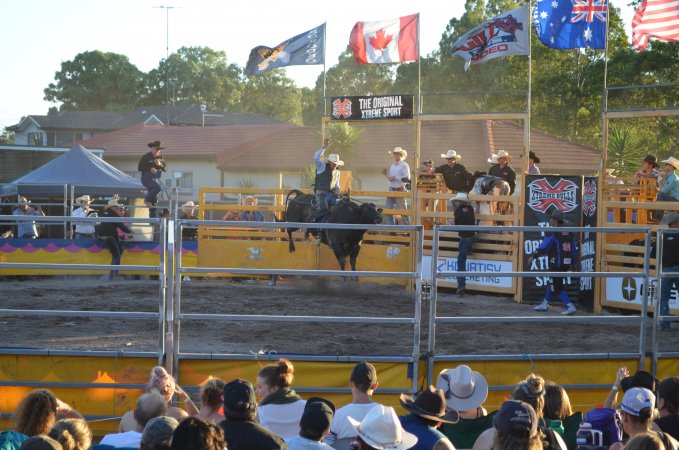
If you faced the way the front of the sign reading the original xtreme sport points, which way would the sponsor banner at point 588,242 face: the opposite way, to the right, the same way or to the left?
the same way

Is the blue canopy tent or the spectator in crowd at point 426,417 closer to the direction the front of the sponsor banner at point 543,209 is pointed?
the spectator in crowd

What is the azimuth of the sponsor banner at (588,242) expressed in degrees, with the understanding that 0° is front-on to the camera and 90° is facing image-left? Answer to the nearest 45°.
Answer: approximately 0°

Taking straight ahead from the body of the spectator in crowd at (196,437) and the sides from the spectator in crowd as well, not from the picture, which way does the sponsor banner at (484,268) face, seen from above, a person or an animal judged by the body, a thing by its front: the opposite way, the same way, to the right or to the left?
the opposite way

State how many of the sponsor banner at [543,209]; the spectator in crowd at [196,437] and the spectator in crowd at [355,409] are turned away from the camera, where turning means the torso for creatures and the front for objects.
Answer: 2

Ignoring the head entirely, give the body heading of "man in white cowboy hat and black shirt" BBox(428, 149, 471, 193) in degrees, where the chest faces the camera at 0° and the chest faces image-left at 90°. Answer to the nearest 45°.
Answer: approximately 45°

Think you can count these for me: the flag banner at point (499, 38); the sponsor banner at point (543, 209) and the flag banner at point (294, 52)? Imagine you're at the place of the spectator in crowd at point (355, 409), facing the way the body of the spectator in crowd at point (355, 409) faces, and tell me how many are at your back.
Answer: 0

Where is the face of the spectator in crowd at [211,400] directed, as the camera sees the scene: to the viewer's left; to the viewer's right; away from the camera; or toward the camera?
away from the camera

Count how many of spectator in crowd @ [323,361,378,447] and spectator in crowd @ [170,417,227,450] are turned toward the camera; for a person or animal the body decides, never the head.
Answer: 0

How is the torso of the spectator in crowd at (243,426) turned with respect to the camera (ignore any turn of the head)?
away from the camera

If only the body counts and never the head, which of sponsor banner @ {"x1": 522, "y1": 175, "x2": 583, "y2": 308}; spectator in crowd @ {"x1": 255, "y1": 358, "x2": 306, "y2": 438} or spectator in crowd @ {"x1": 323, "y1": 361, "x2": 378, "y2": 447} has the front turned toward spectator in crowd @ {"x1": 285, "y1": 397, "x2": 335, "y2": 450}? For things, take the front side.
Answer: the sponsor banner

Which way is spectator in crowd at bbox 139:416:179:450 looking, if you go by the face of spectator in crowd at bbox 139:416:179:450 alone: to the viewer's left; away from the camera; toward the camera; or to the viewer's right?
away from the camera

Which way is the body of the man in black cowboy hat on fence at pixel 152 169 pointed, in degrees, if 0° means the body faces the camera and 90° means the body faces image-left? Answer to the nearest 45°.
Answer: approximately 315°

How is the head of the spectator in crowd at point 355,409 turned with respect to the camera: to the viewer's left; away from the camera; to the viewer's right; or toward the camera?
away from the camera

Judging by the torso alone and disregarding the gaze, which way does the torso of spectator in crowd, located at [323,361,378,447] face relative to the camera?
away from the camera

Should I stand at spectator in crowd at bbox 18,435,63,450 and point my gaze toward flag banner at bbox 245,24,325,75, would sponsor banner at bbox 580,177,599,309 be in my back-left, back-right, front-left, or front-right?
front-right

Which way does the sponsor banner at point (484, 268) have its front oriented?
toward the camera

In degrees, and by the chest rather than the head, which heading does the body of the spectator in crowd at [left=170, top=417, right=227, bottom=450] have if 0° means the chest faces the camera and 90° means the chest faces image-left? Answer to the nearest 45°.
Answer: approximately 180°
